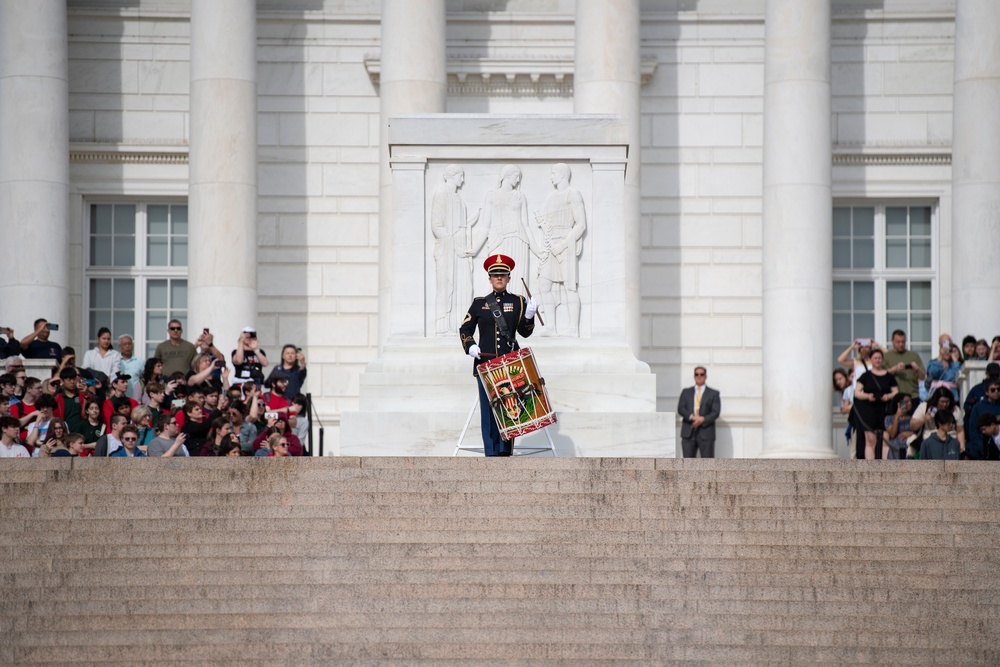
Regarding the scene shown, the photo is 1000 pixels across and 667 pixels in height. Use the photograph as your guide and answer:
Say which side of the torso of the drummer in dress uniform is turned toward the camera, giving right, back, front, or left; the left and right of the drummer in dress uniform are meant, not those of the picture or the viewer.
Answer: front

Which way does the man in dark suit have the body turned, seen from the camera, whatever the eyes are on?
toward the camera

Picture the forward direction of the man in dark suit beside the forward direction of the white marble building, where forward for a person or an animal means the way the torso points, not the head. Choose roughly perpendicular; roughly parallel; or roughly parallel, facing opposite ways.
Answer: roughly parallel

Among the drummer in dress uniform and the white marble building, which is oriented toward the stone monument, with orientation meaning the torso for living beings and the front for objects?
the white marble building

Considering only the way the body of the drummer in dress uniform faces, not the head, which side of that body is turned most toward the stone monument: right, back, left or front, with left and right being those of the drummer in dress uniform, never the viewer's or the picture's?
back

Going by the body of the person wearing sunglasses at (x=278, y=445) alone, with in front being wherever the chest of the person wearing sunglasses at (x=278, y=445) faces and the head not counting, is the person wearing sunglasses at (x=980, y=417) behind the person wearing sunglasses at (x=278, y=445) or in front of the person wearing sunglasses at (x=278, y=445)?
in front

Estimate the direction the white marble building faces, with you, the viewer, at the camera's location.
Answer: facing the viewer

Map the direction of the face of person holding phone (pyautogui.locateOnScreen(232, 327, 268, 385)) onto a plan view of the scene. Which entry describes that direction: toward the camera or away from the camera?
toward the camera

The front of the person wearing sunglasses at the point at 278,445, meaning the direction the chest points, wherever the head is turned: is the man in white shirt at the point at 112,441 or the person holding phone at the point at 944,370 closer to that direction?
the person holding phone

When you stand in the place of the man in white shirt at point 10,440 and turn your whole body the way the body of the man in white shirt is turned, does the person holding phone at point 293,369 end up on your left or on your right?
on your left

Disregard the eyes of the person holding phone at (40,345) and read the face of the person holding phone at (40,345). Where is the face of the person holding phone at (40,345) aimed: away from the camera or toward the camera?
toward the camera
